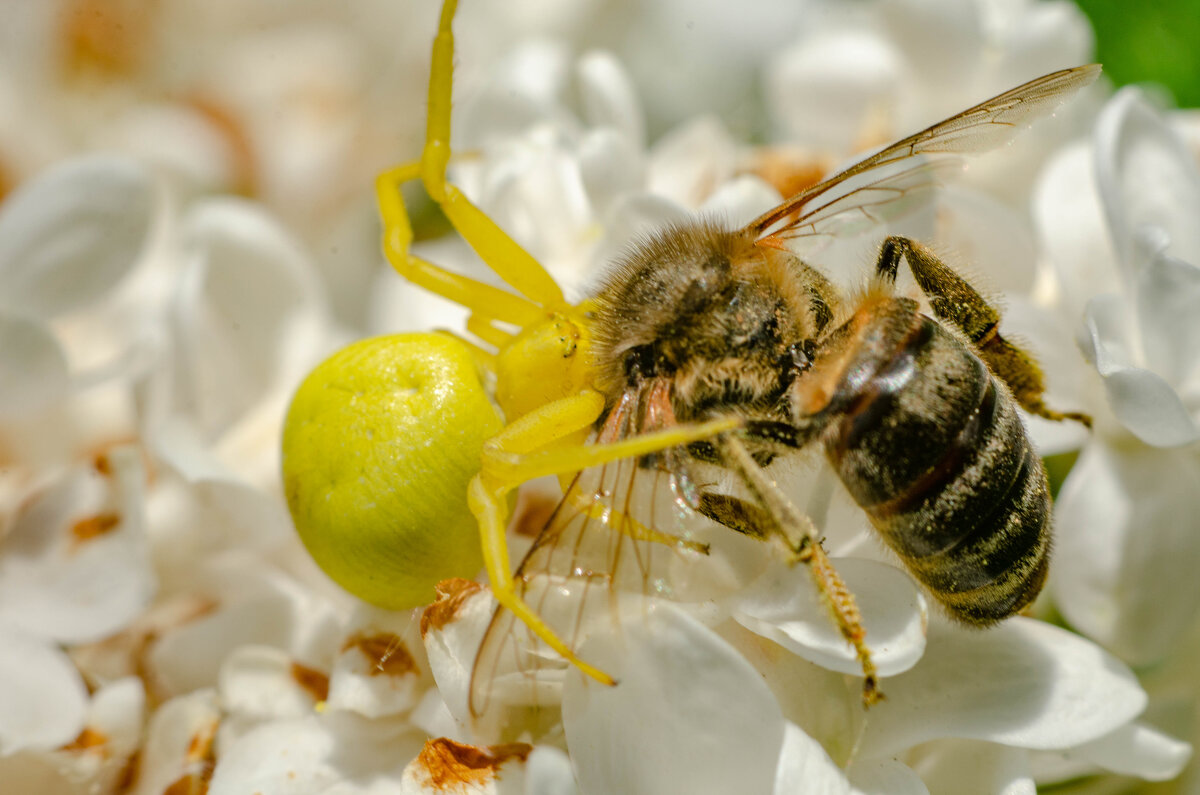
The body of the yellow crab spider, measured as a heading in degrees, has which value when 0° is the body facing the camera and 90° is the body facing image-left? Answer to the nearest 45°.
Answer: approximately 270°
